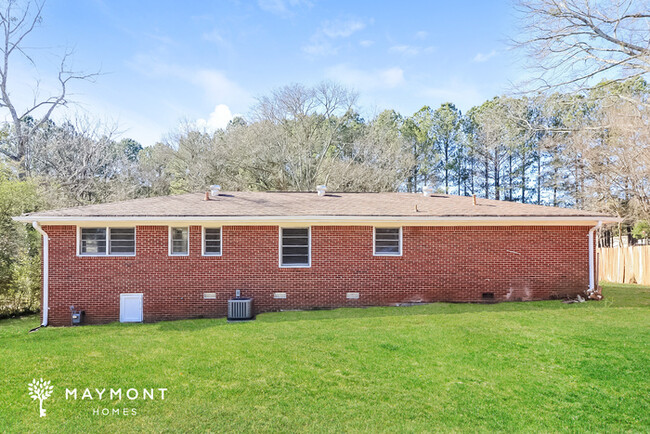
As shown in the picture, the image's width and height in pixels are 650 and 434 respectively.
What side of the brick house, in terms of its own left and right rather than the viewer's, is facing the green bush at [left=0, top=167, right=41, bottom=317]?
left

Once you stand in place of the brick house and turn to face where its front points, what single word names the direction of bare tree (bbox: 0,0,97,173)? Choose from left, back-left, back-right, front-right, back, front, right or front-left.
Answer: front-left

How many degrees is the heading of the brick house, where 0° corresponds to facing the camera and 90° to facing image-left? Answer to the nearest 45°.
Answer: approximately 180°

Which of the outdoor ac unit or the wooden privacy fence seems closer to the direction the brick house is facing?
the wooden privacy fence

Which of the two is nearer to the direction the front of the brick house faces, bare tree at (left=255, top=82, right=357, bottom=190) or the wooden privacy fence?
the bare tree

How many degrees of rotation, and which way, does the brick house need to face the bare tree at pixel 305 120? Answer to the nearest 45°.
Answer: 0° — it already faces it

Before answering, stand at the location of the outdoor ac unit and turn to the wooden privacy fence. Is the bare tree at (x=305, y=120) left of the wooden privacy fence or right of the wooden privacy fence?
left
